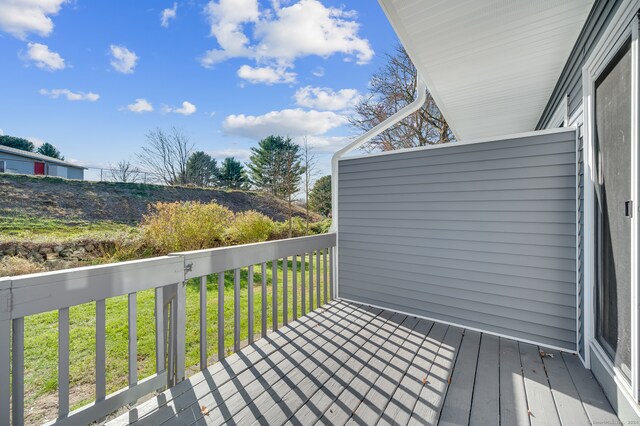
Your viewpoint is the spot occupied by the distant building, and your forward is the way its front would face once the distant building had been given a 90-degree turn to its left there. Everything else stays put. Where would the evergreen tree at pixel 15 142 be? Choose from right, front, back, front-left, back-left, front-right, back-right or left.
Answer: front-left

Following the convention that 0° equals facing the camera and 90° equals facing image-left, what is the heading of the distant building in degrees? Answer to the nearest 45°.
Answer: approximately 315°

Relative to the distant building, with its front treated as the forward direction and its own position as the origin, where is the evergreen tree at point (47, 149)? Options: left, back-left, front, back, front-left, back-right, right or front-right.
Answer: back-left
